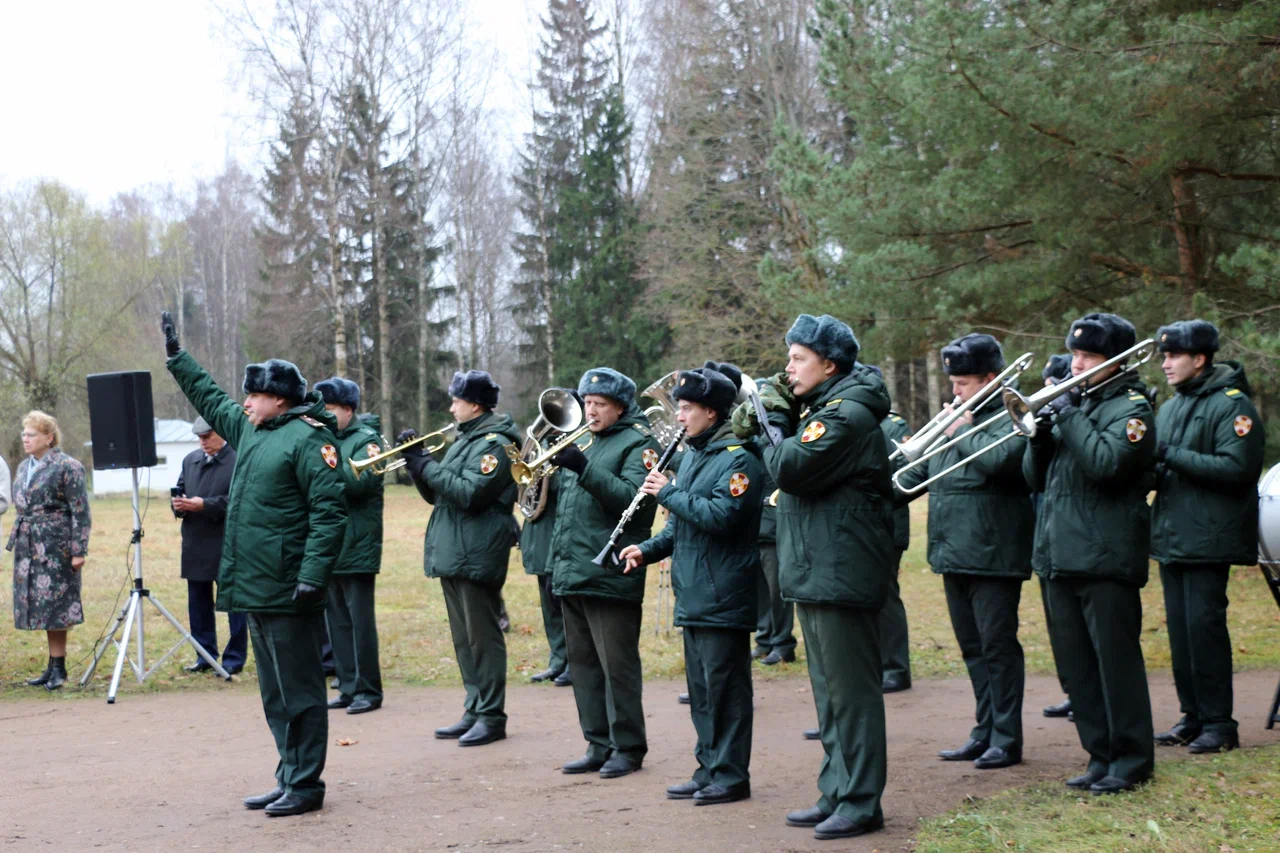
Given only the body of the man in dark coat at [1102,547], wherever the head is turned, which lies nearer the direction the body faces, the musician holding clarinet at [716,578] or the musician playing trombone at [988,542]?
the musician holding clarinet

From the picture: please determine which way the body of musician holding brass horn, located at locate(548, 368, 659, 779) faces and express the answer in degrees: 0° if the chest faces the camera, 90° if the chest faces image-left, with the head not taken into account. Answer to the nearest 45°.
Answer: approximately 45°

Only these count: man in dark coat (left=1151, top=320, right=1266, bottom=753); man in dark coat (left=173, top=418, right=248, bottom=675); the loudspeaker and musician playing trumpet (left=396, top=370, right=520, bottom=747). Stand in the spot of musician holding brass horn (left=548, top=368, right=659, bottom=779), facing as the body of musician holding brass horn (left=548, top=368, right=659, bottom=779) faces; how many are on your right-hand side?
3

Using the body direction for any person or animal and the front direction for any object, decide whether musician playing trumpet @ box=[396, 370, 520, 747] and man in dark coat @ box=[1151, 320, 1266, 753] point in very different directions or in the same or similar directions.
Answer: same or similar directions

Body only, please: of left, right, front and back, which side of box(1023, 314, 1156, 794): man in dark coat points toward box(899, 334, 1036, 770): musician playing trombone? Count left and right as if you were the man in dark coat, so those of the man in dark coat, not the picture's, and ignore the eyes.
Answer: right

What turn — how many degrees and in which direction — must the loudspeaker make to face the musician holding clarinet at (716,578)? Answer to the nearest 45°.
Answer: approximately 90° to its left

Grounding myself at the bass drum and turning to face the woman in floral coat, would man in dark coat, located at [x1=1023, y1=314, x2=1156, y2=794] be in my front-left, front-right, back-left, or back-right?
front-left

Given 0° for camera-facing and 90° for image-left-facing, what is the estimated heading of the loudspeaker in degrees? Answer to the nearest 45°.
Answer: approximately 45°

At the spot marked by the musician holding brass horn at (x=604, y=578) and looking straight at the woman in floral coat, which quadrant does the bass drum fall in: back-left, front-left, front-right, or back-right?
back-right

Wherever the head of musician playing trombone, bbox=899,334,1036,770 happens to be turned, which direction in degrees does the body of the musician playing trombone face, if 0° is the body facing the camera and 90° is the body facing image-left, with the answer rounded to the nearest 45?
approximately 45°

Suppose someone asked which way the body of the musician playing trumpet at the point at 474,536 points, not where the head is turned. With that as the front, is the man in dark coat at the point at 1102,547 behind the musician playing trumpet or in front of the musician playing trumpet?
behind

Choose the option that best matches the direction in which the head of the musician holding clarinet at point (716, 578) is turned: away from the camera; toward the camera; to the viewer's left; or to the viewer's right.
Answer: to the viewer's left

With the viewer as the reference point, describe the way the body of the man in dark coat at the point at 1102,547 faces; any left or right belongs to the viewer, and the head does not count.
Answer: facing the viewer and to the left of the viewer

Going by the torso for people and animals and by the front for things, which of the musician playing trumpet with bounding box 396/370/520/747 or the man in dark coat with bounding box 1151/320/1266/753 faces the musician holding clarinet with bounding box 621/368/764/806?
the man in dark coat

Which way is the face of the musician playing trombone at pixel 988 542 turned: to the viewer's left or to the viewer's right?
to the viewer's left

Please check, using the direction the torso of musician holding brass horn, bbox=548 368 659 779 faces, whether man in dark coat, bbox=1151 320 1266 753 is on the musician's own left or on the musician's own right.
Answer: on the musician's own left

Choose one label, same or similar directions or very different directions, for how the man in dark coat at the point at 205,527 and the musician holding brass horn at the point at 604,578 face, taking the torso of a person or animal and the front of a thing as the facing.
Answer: same or similar directions
